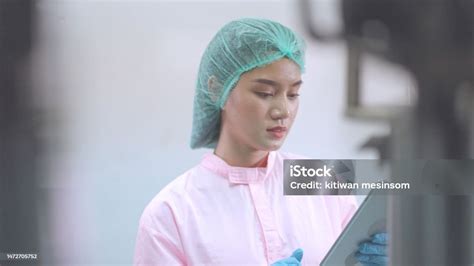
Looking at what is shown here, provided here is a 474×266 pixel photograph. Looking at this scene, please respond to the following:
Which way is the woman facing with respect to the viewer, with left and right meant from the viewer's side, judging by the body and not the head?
facing the viewer and to the right of the viewer

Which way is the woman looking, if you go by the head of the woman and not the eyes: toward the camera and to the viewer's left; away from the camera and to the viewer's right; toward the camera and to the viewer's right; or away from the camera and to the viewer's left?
toward the camera and to the viewer's right
